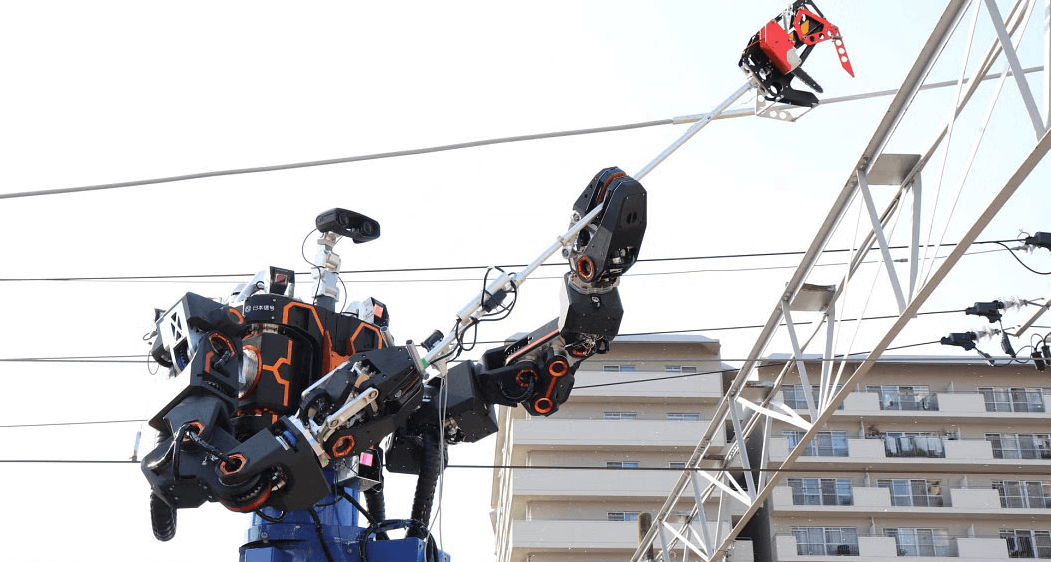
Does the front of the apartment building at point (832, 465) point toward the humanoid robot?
yes

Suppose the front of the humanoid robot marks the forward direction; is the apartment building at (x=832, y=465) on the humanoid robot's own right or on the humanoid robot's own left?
on the humanoid robot's own left

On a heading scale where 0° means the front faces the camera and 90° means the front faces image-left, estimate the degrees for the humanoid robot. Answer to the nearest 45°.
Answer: approximately 315°

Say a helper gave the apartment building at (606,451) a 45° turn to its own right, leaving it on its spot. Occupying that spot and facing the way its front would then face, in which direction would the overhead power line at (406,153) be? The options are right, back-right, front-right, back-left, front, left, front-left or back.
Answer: front-left

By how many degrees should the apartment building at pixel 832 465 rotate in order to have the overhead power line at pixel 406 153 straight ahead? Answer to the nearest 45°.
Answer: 0° — it already faces it

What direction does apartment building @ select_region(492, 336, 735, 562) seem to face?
toward the camera

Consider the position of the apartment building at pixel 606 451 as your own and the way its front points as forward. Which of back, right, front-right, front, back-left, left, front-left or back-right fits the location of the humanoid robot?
front

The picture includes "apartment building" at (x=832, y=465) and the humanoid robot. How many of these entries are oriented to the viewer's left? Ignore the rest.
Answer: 0

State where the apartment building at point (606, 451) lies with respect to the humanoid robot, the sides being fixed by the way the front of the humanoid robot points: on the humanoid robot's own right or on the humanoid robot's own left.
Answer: on the humanoid robot's own left

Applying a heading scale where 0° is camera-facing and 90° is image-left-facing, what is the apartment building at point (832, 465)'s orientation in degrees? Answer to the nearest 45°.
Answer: approximately 0°
